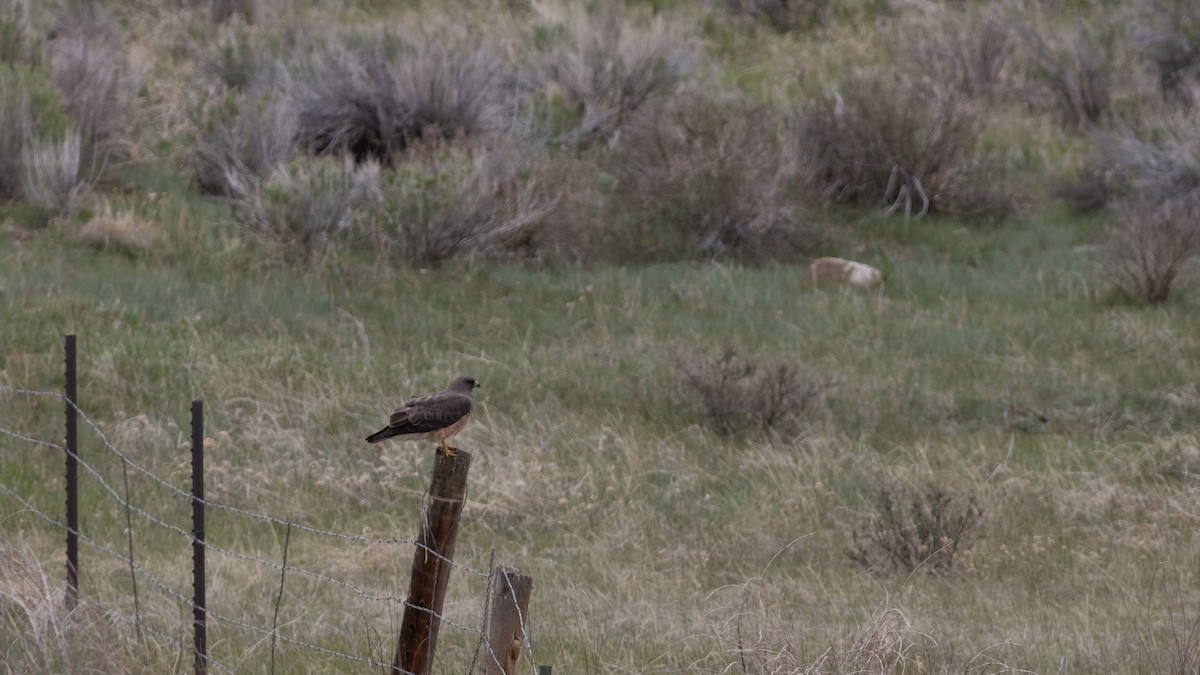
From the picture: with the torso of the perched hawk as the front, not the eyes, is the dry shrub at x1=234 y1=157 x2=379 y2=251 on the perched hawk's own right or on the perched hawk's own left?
on the perched hawk's own left

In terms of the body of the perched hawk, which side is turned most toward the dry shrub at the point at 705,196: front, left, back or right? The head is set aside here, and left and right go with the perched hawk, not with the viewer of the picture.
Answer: left

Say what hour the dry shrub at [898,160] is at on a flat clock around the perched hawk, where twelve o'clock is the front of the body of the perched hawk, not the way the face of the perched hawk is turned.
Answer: The dry shrub is roughly at 10 o'clock from the perched hawk.

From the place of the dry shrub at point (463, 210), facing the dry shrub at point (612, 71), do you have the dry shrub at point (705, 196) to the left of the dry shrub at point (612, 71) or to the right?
right

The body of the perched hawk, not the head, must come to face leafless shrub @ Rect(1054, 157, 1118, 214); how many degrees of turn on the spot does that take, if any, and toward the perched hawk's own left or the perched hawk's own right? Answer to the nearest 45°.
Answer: approximately 45° to the perched hawk's own left

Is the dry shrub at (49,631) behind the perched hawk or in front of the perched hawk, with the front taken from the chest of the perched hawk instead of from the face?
behind

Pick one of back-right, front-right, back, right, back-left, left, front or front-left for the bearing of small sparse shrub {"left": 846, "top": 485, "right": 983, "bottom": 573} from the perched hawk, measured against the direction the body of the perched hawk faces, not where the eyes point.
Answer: front-left

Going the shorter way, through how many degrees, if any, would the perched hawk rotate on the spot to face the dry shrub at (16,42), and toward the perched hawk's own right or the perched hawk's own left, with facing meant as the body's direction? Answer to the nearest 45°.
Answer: approximately 90° to the perched hawk's own left

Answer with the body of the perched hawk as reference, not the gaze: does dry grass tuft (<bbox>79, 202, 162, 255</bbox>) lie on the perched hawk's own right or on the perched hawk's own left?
on the perched hawk's own left

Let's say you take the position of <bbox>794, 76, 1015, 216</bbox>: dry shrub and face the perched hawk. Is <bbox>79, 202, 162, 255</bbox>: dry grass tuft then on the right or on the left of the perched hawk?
right

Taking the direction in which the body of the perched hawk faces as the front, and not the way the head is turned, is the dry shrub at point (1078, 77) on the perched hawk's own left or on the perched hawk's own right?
on the perched hawk's own left

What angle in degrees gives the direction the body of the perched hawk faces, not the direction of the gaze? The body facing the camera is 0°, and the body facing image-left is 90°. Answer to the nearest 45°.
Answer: approximately 270°

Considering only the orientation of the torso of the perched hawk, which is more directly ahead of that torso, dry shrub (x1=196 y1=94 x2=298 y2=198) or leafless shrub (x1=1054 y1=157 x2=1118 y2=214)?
the leafless shrub

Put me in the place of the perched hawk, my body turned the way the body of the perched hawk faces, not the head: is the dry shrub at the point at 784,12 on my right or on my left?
on my left

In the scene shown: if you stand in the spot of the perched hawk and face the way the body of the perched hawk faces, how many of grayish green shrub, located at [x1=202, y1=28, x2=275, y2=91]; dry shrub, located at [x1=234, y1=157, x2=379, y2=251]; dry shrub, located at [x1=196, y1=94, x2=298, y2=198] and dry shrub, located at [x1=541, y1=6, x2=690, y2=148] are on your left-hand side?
4

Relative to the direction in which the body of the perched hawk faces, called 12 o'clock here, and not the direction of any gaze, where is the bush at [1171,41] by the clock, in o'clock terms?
The bush is roughly at 10 o'clock from the perched hawk.
